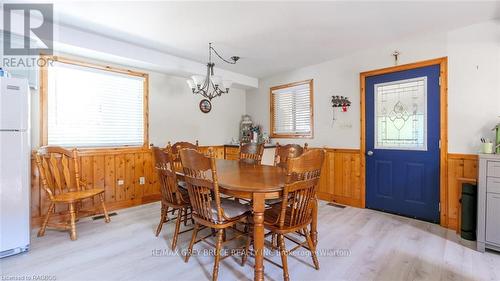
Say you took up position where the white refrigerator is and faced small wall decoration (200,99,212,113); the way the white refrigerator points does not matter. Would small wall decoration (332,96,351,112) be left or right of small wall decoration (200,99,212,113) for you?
right

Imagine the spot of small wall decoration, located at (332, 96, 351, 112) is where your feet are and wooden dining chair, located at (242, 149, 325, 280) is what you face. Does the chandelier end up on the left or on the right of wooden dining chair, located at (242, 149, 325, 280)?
right

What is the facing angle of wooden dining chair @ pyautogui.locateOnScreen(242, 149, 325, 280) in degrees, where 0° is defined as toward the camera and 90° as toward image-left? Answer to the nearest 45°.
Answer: approximately 135°

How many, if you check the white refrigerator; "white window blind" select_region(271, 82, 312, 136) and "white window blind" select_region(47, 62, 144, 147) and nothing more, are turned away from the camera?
0

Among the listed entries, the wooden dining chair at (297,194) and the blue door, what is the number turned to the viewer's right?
0

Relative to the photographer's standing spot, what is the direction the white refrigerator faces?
facing the viewer and to the right of the viewer

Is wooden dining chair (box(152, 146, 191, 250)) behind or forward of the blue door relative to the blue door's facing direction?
forward

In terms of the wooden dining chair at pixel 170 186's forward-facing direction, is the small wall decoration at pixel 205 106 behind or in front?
in front

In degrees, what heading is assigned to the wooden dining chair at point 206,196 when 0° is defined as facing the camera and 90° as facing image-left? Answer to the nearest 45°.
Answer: approximately 225°

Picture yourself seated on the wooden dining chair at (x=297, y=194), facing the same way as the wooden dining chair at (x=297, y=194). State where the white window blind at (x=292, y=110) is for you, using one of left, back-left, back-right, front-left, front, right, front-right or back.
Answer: front-right

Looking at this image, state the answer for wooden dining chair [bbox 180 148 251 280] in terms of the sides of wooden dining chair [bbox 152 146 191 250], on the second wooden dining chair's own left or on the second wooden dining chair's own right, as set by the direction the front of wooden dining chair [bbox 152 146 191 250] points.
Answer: on the second wooden dining chair's own right

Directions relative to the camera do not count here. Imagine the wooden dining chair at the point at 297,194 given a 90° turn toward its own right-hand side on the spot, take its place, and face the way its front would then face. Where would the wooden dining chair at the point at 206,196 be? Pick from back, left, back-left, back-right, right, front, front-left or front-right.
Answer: back-left

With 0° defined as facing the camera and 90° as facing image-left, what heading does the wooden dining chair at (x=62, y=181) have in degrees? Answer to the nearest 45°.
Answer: approximately 315°

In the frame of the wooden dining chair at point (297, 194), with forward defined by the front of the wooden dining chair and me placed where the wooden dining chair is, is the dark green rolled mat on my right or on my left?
on my right
